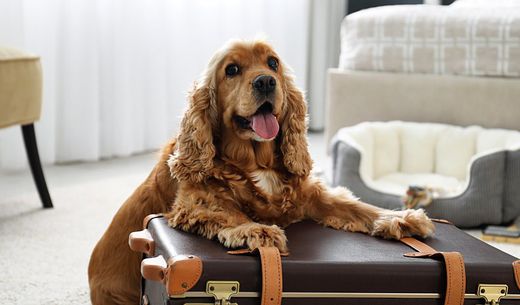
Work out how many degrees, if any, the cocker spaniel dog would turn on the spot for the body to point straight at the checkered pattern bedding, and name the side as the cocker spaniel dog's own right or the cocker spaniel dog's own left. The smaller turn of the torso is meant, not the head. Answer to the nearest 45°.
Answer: approximately 90° to the cocker spaniel dog's own left

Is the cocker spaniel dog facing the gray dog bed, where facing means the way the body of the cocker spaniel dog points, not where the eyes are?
no

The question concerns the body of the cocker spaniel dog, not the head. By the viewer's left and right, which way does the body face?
facing the viewer and to the right of the viewer
